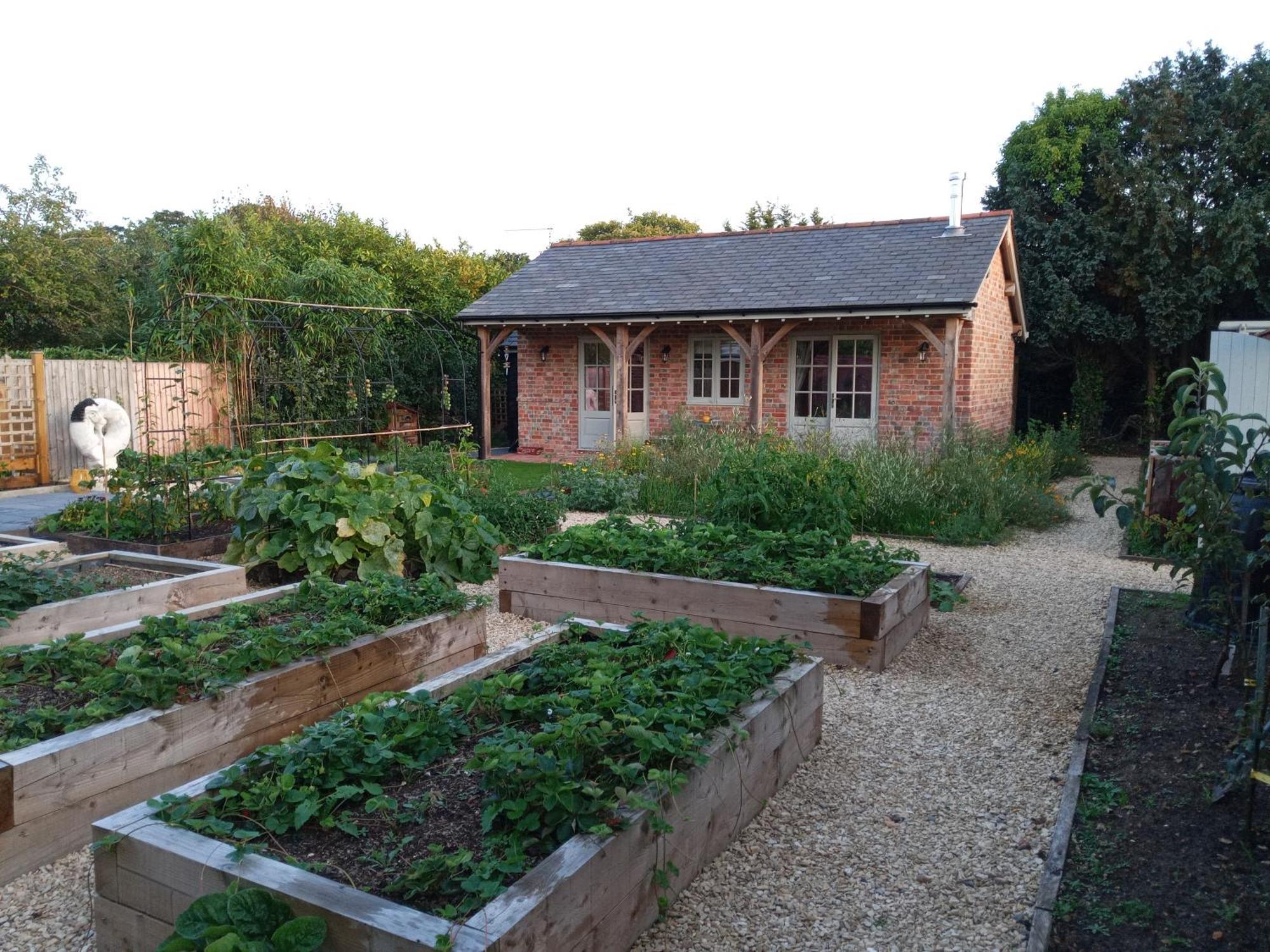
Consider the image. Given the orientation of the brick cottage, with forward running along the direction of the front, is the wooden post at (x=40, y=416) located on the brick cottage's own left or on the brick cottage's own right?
on the brick cottage's own right

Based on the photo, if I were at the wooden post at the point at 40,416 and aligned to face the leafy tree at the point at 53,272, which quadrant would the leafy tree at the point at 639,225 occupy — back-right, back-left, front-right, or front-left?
front-right

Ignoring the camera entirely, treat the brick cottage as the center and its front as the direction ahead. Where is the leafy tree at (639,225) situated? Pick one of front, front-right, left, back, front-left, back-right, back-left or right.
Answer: back

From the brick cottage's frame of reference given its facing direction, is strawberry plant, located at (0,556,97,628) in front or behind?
in front

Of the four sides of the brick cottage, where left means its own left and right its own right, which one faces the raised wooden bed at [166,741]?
front

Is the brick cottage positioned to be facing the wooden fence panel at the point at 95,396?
no

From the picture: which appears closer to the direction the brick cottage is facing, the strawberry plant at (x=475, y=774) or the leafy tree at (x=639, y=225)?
the strawberry plant

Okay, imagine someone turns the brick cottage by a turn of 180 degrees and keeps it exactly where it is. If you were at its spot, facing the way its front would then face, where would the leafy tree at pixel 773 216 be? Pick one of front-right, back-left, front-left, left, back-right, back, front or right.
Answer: front

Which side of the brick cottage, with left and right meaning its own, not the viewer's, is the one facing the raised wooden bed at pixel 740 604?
front

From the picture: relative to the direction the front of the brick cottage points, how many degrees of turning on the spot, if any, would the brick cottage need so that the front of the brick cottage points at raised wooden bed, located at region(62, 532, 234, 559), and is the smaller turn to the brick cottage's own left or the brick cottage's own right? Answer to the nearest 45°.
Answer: approximately 45° to the brick cottage's own right

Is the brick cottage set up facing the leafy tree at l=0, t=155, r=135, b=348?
no

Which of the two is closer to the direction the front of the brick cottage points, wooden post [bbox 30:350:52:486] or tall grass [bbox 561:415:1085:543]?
the tall grass

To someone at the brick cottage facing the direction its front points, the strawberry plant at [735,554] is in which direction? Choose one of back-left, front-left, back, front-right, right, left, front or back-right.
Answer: front

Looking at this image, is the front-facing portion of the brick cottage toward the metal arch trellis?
no

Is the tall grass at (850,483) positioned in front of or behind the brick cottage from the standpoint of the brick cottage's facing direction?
in front

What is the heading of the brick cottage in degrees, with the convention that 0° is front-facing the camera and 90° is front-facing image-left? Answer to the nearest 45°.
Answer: approximately 0°

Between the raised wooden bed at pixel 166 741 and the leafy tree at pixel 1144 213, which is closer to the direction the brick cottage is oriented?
the raised wooden bed

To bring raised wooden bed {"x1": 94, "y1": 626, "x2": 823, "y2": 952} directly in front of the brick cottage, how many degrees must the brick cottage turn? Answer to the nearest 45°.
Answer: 0° — it already faces it

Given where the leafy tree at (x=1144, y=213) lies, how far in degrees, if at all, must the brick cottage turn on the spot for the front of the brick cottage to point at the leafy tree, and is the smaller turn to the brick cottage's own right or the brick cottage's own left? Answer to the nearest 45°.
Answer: approximately 135° to the brick cottage's own left

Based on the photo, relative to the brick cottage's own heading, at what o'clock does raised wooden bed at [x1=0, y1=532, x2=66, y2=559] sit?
The raised wooden bed is roughly at 1 o'clock from the brick cottage.
